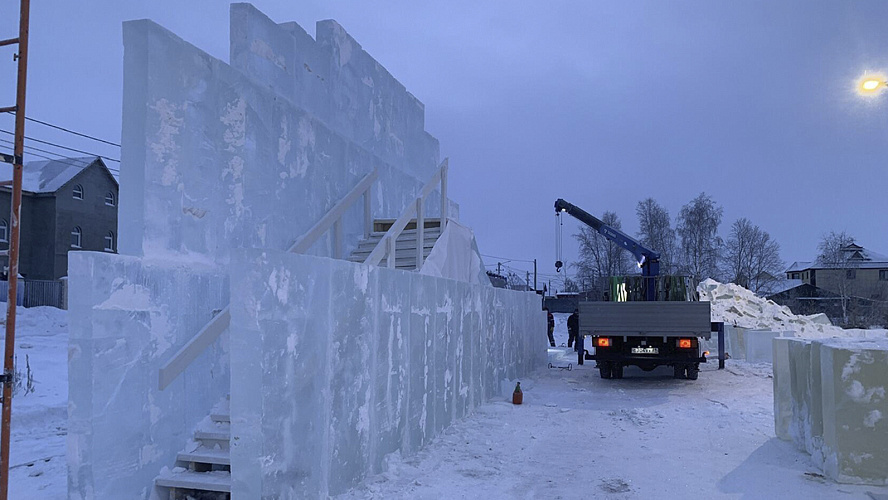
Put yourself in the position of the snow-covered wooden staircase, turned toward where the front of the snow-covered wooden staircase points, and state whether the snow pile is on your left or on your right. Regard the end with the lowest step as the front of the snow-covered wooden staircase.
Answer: on your left

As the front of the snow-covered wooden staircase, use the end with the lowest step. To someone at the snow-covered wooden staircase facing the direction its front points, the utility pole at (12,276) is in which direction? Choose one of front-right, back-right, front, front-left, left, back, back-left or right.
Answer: front-right

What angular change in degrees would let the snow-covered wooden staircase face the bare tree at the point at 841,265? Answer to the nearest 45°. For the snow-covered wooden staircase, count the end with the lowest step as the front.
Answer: approximately 135° to its left

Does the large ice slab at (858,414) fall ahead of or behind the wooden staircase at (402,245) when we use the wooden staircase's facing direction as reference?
ahead

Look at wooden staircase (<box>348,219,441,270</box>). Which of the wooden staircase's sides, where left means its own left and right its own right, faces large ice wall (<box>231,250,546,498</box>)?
front

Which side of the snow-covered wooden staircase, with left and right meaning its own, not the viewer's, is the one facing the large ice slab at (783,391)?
left

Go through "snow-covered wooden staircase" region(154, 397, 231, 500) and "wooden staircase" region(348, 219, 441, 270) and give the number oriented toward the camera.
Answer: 2

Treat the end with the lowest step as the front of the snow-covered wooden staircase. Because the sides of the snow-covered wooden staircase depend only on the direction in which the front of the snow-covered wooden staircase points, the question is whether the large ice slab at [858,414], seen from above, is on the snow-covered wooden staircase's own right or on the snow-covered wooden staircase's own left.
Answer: on the snow-covered wooden staircase's own left

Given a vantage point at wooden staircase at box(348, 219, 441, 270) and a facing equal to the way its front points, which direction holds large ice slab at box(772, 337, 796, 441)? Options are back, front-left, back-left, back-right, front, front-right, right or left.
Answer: front-left

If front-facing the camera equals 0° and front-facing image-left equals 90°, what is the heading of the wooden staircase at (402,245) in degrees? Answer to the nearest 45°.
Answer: approximately 0°
